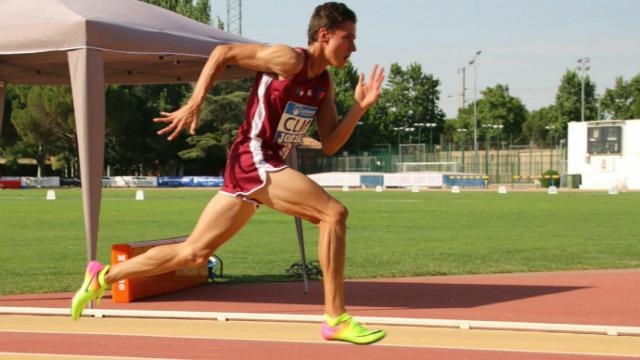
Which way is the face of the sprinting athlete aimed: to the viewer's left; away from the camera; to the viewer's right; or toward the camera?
to the viewer's right

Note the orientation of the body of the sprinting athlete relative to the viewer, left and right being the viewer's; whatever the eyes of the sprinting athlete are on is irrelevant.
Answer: facing to the right of the viewer
